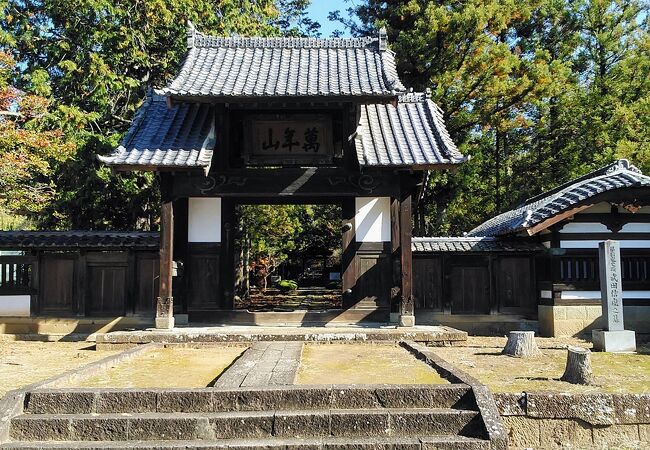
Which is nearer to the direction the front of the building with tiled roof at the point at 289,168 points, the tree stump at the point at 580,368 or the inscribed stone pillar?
the tree stump

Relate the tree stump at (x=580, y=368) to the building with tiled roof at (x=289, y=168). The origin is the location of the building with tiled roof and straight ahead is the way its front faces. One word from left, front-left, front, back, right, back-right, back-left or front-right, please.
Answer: front-left

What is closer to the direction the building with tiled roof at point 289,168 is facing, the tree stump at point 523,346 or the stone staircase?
the stone staircase

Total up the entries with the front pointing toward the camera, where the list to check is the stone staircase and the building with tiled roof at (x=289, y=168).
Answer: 2

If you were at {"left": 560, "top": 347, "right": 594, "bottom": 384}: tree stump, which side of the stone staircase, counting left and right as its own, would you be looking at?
left

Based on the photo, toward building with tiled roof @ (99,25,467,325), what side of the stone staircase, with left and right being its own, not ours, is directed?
back

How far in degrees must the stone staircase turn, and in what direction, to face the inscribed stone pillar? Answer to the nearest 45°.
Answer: approximately 135° to its left

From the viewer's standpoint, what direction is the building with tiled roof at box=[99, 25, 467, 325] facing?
toward the camera

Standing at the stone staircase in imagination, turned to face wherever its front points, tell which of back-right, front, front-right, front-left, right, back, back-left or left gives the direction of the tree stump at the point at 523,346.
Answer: back-left

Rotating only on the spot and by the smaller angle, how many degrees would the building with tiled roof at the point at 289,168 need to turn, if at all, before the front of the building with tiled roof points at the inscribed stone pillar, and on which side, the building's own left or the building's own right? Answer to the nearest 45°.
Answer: approximately 90° to the building's own left

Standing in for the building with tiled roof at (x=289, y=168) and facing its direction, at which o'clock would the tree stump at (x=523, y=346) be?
The tree stump is roughly at 10 o'clock from the building with tiled roof.

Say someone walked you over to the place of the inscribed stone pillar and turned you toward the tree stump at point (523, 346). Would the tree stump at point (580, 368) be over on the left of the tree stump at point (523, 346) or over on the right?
left

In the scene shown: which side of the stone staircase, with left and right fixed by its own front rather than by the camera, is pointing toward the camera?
front

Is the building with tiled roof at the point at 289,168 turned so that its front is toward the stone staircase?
yes

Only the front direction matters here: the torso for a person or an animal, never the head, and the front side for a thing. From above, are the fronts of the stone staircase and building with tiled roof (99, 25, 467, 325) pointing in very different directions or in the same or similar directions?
same or similar directions
